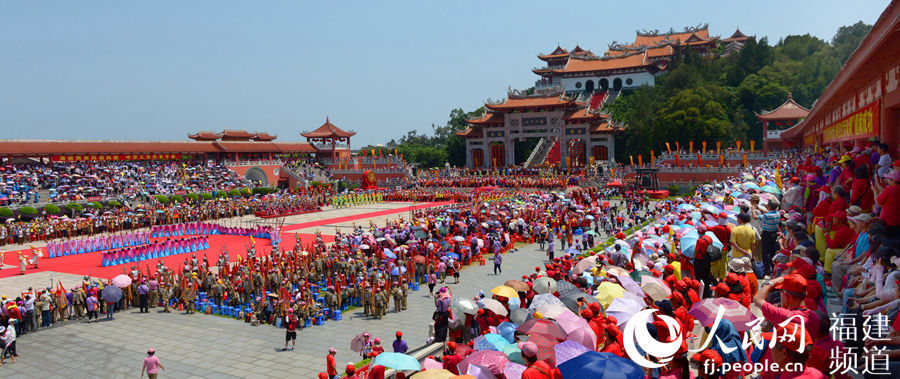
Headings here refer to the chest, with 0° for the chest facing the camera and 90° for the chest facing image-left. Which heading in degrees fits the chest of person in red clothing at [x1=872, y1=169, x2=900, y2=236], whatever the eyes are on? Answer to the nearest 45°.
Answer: approximately 90°

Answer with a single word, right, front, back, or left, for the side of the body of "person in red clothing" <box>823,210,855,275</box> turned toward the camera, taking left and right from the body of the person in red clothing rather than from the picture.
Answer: left

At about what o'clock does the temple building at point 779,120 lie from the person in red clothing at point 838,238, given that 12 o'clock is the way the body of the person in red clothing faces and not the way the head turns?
The temple building is roughly at 3 o'clock from the person in red clothing.

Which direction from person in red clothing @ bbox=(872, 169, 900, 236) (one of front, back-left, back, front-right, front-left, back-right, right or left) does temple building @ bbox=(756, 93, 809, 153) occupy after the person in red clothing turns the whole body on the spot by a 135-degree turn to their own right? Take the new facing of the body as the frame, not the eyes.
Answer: front-left

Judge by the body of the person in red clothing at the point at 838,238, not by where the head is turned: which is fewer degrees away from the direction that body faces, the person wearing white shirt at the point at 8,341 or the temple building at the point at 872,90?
the person wearing white shirt
